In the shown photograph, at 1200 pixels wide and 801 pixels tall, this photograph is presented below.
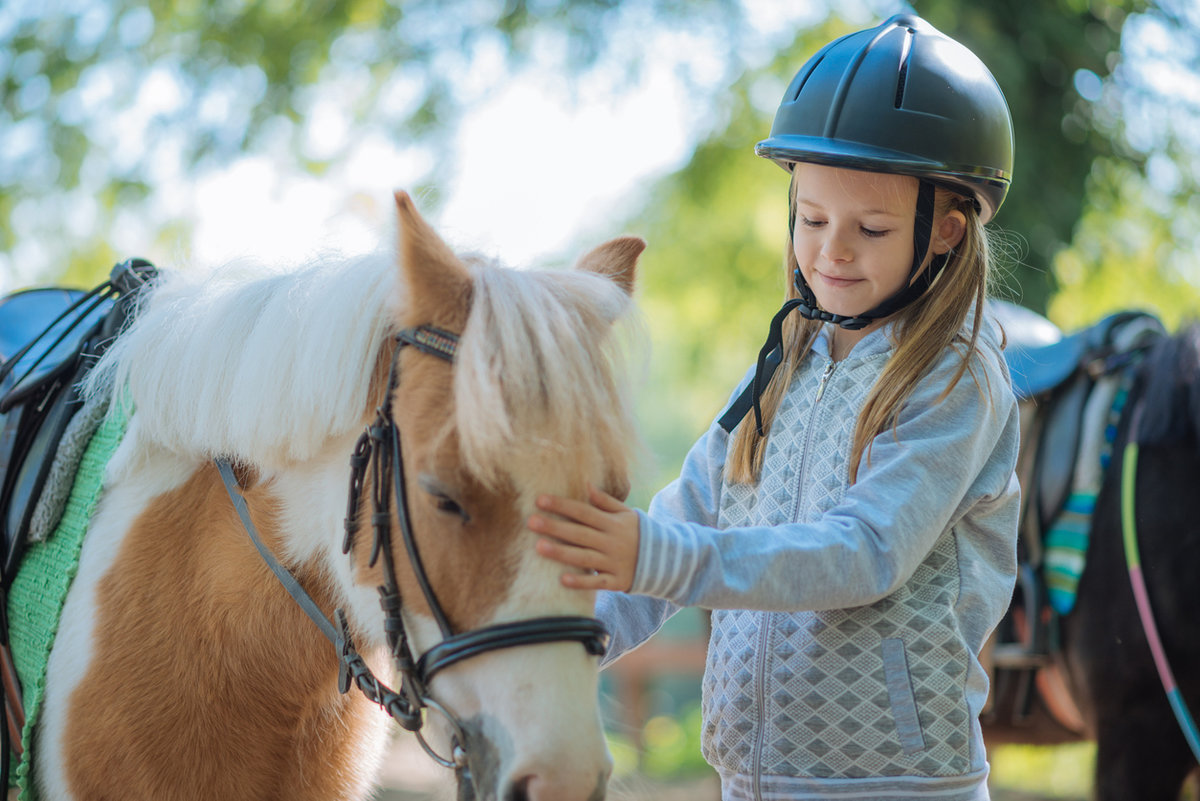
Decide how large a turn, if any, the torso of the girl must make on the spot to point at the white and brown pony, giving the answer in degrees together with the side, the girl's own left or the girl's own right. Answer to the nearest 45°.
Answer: approximately 45° to the girl's own right

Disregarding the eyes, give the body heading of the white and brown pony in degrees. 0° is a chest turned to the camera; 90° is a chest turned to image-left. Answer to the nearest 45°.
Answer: approximately 315°

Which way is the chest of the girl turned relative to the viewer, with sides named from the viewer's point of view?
facing the viewer and to the left of the viewer

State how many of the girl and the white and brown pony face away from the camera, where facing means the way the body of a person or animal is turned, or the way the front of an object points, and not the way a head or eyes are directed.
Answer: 0

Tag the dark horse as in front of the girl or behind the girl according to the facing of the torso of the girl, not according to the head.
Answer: behind

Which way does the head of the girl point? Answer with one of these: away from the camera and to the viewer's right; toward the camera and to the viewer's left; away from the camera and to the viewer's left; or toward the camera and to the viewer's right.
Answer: toward the camera and to the viewer's left

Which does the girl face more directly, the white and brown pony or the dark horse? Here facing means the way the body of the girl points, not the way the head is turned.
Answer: the white and brown pony
